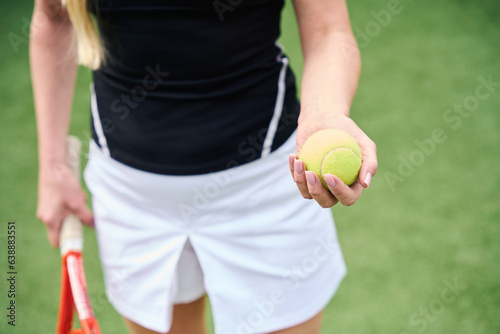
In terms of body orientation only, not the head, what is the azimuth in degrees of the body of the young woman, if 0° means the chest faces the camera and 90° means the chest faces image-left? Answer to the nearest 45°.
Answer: approximately 0°
